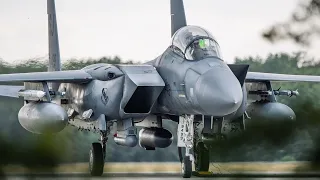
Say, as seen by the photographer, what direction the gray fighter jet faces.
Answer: facing the viewer and to the right of the viewer
